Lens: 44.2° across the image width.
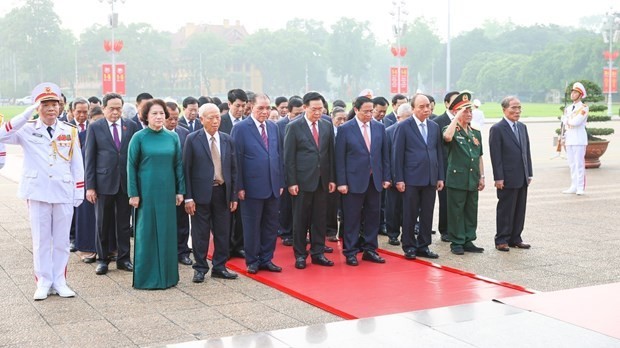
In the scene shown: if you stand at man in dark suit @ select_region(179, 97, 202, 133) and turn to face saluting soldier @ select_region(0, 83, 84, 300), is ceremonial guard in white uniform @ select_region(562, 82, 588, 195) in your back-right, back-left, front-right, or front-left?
back-left

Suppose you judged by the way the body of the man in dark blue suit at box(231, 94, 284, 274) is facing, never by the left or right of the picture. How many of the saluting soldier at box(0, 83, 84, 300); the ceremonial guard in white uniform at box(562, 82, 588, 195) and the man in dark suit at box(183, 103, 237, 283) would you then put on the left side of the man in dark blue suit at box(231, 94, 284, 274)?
1

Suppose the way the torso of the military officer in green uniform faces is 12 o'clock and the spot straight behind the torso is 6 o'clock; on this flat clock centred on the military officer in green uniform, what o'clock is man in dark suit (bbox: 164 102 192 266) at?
The man in dark suit is roughly at 4 o'clock from the military officer in green uniform.

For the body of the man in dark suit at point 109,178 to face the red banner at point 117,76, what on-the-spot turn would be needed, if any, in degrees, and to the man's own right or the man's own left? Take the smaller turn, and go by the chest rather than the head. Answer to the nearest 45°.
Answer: approximately 135° to the man's own left

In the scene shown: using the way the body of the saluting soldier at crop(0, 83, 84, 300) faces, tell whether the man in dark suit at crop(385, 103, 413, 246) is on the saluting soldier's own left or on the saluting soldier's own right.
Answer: on the saluting soldier's own left

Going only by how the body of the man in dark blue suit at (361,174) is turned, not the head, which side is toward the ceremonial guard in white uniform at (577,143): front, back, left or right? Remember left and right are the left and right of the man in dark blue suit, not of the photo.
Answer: left

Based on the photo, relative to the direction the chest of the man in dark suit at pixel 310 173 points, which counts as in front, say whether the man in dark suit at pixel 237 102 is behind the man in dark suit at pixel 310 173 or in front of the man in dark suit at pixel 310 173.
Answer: behind
